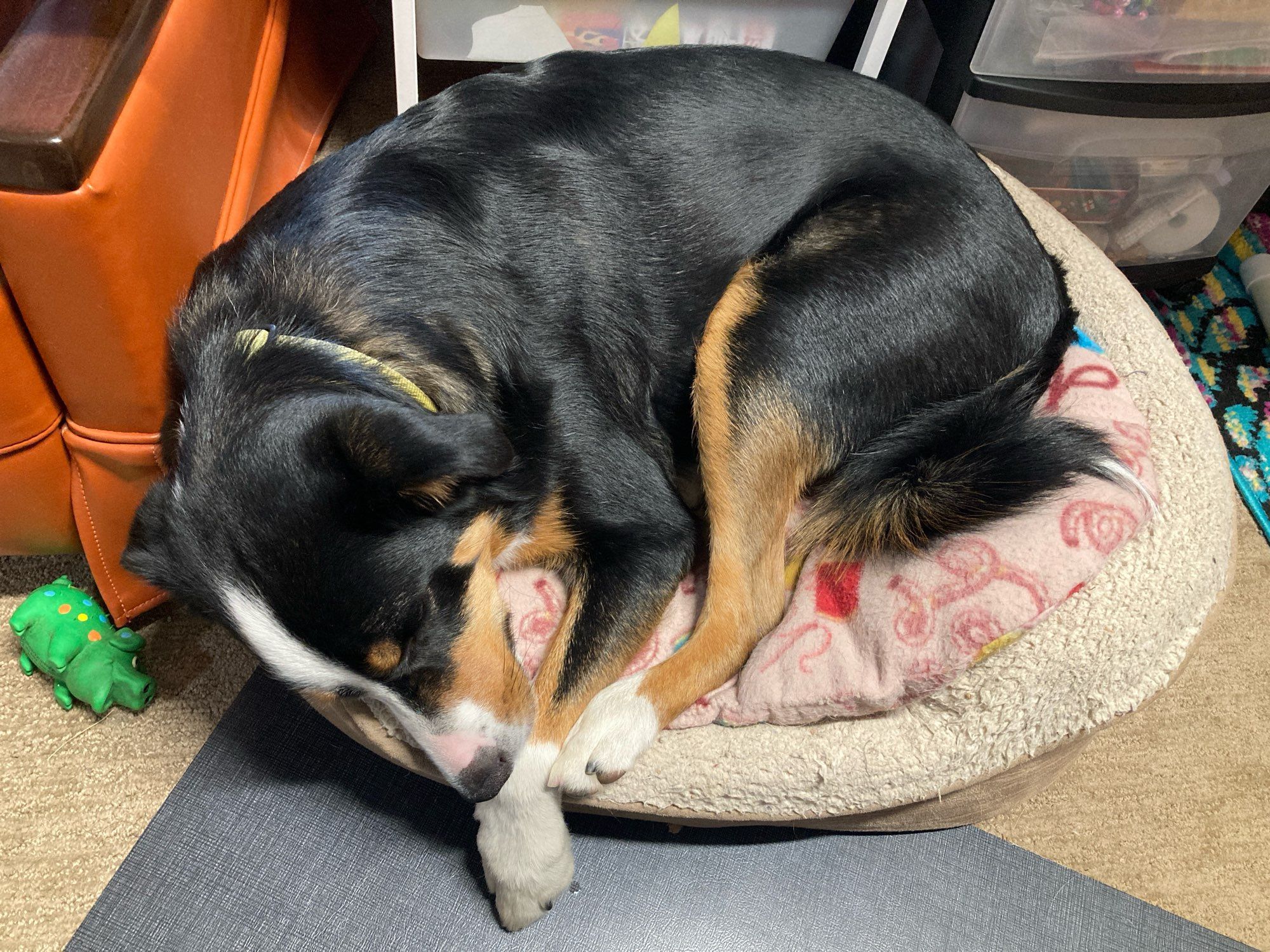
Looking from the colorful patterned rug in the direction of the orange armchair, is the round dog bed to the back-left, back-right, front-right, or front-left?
front-left

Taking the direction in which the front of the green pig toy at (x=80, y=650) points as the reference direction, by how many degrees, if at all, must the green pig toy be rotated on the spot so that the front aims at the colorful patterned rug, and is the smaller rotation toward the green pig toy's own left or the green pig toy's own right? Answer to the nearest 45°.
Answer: approximately 45° to the green pig toy's own left

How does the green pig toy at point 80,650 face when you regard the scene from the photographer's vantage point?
facing the viewer and to the right of the viewer

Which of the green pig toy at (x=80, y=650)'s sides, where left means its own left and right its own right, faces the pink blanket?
front

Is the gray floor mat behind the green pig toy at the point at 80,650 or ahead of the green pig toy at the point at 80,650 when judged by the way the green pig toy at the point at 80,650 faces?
ahead

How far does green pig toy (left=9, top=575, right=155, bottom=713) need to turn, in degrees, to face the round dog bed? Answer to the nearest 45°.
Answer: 0° — it already faces it

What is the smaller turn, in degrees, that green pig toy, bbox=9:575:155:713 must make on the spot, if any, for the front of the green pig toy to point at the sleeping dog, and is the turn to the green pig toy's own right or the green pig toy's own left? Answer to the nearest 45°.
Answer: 0° — it already faces it
